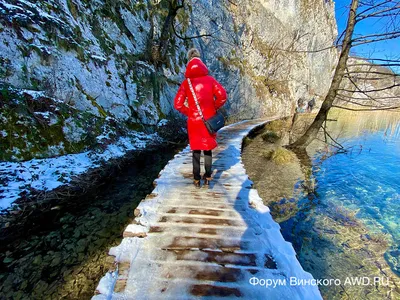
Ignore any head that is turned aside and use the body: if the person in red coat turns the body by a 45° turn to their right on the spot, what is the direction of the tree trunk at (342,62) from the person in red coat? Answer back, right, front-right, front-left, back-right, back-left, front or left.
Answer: front

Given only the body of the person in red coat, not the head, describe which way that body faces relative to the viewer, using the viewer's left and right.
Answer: facing away from the viewer
